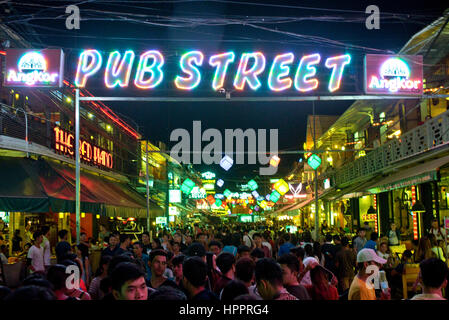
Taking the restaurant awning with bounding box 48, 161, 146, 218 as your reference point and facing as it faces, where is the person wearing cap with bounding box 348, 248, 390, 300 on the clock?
The person wearing cap is roughly at 1 o'clock from the restaurant awning.

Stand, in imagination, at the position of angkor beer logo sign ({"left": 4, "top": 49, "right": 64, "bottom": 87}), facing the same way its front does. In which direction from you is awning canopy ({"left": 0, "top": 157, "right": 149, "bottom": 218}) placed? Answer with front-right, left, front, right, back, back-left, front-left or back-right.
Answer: back

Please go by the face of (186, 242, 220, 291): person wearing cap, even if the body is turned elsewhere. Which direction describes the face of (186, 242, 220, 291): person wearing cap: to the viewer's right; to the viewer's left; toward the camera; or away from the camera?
away from the camera

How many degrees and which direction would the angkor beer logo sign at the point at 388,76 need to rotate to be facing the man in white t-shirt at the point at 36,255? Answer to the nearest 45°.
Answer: approximately 45° to its right

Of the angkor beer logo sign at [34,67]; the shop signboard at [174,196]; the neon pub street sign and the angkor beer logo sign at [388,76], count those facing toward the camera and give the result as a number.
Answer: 4

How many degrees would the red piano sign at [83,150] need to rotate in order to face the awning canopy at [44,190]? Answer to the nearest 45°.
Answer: approximately 45° to its right

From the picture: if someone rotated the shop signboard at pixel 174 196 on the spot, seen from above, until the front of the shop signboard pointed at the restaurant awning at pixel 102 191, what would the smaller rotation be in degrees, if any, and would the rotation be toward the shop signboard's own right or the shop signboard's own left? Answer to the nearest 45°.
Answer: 0° — it already faces it

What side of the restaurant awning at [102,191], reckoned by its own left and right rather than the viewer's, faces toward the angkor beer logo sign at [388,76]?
front

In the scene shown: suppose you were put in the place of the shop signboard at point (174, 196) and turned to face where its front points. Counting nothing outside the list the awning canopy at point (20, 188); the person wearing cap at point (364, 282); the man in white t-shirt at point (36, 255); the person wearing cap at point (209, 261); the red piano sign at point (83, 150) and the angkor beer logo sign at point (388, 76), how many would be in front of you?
6

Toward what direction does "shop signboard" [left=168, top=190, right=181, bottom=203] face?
toward the camera

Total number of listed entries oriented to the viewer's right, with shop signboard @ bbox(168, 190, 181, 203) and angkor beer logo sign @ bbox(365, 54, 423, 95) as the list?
0

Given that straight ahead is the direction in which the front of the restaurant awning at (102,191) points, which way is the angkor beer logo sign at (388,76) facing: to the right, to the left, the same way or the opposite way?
to the right

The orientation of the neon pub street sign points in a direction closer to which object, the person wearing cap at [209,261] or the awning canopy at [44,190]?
the person wearing cap
